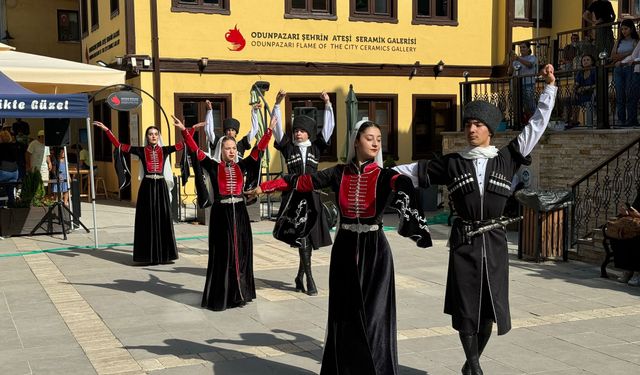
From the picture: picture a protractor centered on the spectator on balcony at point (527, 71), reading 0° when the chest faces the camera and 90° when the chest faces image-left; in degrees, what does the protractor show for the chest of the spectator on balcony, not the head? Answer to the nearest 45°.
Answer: approximately 45°

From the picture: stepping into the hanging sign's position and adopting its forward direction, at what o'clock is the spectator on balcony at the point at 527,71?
The spectator on balcony is roughly at 9 o'clock from the hanging sign.

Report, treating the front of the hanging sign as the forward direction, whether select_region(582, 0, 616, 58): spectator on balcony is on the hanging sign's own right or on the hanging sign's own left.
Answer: on the hanging sign's own left

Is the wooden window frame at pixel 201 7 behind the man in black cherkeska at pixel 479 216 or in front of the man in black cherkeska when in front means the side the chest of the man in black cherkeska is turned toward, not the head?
behind

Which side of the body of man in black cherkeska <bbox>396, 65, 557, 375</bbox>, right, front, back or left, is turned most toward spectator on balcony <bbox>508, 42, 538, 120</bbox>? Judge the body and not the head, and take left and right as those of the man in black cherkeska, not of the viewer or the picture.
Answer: back

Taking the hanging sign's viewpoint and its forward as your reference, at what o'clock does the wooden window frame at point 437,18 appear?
The wooden window frame is roughly at 8 o'clock from the hanging sign.

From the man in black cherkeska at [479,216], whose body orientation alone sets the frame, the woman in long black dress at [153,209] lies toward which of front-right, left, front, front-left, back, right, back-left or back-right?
back-right
